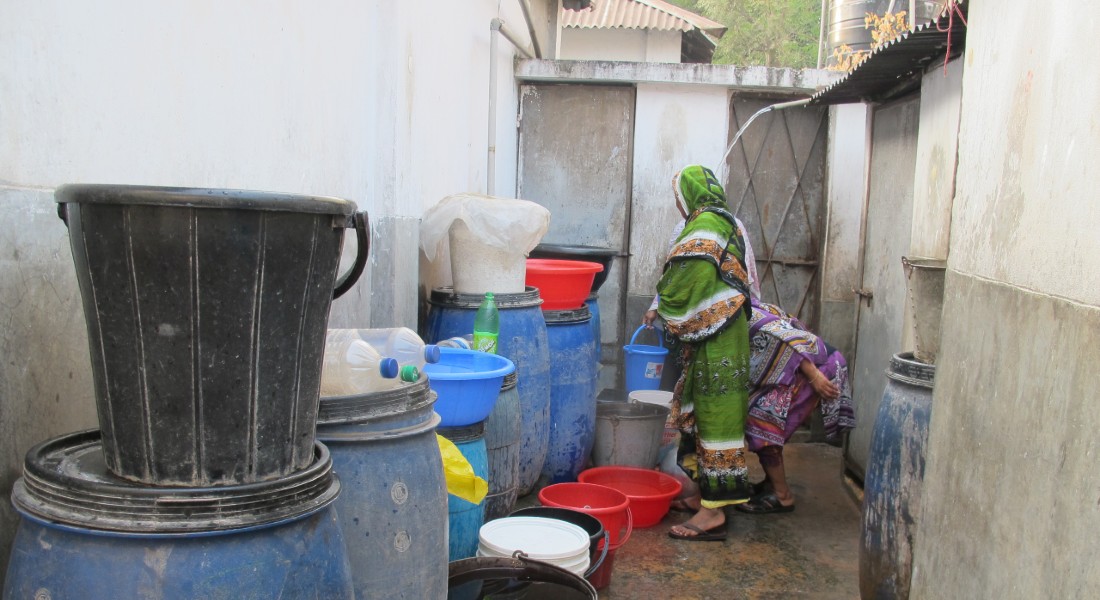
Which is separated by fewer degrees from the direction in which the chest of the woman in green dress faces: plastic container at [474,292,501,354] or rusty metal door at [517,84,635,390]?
the plastic container

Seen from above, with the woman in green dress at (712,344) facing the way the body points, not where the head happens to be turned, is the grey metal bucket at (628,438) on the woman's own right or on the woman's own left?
on the woman's own right

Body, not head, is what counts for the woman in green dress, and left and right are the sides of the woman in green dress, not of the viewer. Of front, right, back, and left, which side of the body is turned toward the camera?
left
